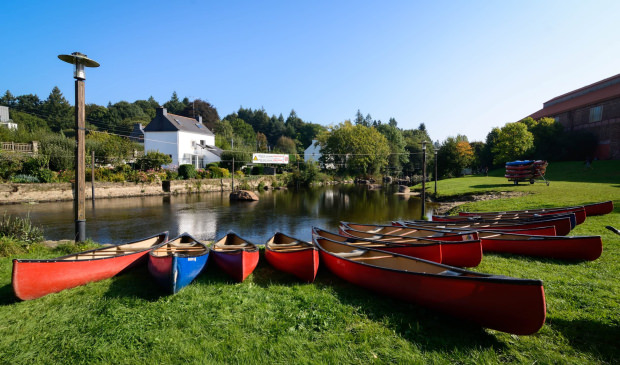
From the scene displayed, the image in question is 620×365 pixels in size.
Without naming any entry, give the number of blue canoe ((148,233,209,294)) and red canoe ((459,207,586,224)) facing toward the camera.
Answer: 1

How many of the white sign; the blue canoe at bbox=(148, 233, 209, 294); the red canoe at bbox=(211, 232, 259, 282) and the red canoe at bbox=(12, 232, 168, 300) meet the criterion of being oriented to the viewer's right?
0

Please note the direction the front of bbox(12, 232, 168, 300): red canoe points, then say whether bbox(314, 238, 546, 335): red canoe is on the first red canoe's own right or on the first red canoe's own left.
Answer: on the first red canoe's own left

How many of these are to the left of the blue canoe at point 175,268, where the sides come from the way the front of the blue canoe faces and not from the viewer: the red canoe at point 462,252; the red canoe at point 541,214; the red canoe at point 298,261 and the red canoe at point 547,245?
4

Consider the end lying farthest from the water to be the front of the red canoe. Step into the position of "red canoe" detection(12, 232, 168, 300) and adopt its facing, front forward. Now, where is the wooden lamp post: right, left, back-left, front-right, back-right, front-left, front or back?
back-right

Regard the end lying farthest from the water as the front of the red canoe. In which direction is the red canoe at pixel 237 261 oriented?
toward the camera

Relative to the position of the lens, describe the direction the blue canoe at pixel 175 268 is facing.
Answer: facing the viewer

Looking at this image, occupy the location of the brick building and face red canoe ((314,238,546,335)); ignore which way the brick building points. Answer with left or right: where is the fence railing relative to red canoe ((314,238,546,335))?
right

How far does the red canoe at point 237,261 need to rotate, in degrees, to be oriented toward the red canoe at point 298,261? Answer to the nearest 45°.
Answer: approximately 90° to its left

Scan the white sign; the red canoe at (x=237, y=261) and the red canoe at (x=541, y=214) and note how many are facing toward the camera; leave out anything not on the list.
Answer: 2

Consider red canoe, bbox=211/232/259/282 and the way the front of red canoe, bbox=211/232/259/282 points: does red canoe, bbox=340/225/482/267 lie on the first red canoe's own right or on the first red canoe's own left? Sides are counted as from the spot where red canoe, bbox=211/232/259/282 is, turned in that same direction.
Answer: on the first red canoe's own left

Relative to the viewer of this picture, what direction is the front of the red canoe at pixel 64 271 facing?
facing the viewer and to the left of the viewer

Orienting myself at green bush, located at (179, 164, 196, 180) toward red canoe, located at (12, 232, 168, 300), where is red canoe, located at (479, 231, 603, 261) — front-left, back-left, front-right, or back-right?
front-left
